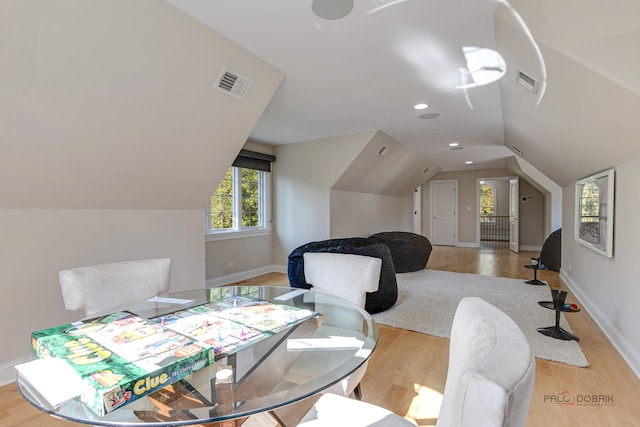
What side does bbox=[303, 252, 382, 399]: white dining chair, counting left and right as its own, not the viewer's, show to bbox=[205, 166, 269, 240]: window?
right

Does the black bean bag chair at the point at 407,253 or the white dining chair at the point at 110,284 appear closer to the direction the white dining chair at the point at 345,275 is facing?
the white dining chair

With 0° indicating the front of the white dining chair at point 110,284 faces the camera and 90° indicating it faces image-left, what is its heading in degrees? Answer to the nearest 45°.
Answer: approximately 315°

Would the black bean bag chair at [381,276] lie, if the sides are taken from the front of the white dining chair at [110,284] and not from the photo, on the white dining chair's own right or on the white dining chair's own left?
on the white dining chair's own left

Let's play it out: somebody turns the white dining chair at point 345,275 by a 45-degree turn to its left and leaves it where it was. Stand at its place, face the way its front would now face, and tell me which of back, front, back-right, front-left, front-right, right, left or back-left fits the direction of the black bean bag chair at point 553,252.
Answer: back-left

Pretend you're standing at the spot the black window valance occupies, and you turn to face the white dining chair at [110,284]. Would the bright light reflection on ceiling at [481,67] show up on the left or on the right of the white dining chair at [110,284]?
left

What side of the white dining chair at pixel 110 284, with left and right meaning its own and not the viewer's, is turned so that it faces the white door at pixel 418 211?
left

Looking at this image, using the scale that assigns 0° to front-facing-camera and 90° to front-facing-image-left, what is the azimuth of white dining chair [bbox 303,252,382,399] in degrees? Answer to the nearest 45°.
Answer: approximately 45°

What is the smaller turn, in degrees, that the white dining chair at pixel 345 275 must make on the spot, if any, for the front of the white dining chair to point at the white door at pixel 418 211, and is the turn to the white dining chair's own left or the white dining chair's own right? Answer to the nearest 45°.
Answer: approximately 135° to the white dining chair's own right

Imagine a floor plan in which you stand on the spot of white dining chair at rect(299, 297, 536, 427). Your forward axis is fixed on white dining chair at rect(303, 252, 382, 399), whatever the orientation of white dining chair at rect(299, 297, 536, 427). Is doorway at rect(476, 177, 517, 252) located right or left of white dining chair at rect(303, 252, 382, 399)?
right

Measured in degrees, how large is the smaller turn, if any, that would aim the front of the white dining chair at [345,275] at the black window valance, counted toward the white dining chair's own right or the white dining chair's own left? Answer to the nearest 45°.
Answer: approximately 90° to the white dining chair's own right

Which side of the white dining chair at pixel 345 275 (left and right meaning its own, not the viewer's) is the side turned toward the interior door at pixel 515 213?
back
